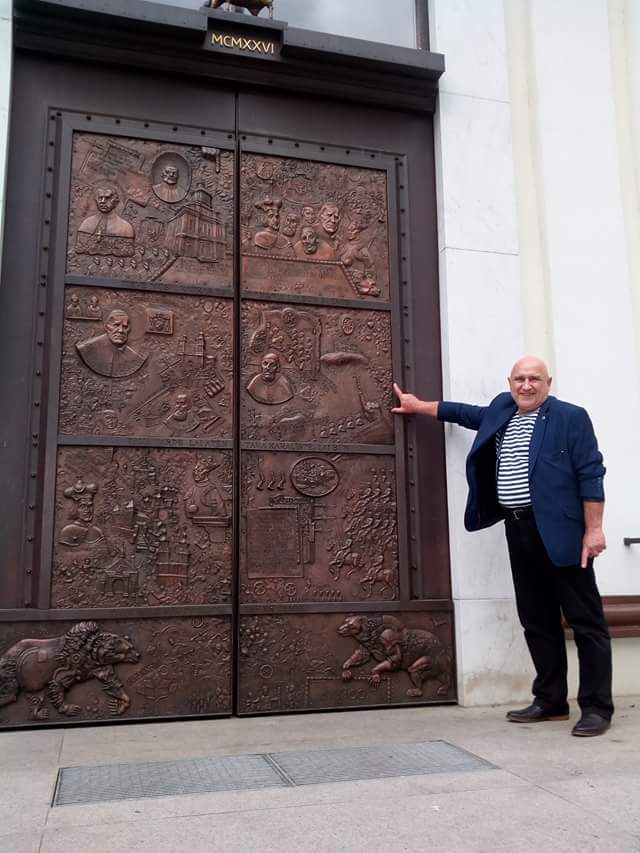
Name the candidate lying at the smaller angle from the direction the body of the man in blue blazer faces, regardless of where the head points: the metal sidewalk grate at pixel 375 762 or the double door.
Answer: the metal sidewalk grate

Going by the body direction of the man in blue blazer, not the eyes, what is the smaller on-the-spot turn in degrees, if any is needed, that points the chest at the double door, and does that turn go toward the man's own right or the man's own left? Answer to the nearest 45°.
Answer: approximately 45° to the man's own right

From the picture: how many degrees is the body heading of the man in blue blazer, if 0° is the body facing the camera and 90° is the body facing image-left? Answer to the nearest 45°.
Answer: approximately 45°

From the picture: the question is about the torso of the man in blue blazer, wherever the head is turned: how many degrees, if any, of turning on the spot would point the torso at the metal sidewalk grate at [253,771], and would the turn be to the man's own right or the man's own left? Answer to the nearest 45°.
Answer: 0° — they already face it

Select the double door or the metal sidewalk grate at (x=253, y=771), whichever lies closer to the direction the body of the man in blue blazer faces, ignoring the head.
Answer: the metal sidewalk grate
